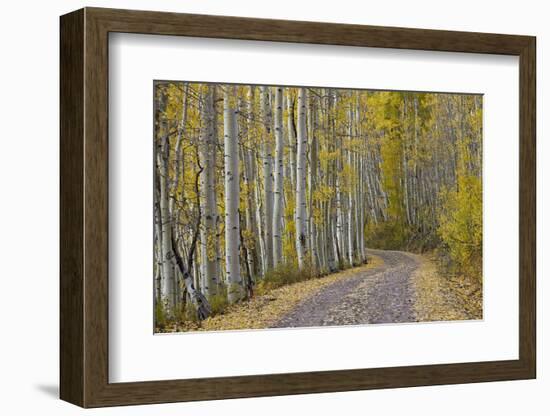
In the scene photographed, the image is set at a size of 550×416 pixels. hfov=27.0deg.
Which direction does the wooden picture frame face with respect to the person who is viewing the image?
facing the viewer and to the right of the viewer
